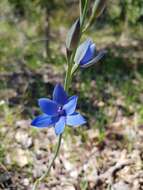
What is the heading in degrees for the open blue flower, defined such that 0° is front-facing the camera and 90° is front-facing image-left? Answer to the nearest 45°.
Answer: approximately 0°
